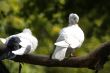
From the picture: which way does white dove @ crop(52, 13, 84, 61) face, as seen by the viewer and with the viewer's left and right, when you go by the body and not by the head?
facing away from the viewer and to the right of the viewer
